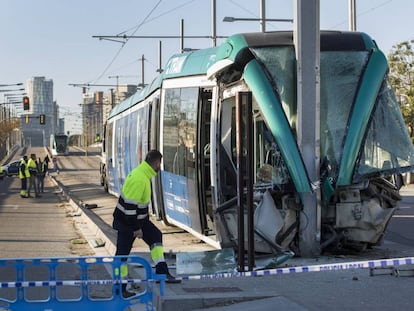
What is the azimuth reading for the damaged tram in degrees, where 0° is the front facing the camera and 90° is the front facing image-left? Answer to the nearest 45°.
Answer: approximately 315°

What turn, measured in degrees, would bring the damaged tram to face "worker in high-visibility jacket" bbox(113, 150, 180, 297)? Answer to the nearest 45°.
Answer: approximately 90° to its right

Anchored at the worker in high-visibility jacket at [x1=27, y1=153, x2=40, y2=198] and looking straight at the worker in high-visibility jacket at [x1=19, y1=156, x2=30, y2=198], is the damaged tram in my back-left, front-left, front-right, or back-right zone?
back-left

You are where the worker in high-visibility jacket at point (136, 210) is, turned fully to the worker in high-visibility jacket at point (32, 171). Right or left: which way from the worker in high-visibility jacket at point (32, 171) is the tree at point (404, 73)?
right

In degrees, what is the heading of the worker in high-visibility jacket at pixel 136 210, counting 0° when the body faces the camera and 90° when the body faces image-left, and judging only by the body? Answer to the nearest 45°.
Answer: approximately 270°

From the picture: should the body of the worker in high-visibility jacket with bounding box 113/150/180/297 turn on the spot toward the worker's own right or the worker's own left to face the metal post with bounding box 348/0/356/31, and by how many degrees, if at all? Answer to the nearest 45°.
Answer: approximately 45° to the worker's own left

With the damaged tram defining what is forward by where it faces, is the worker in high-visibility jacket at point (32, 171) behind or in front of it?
behind
